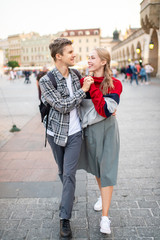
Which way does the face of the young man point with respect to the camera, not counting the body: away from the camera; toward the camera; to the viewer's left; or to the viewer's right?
to the viewer's right

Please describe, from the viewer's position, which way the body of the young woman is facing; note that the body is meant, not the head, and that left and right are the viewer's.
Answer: facing the viewer and to the left of the viewer
